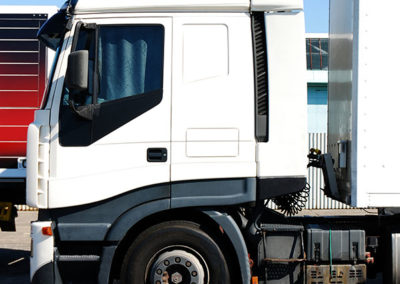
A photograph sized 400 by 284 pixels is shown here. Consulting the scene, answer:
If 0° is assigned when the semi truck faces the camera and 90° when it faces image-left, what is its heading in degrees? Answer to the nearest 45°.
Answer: approximately 90°
